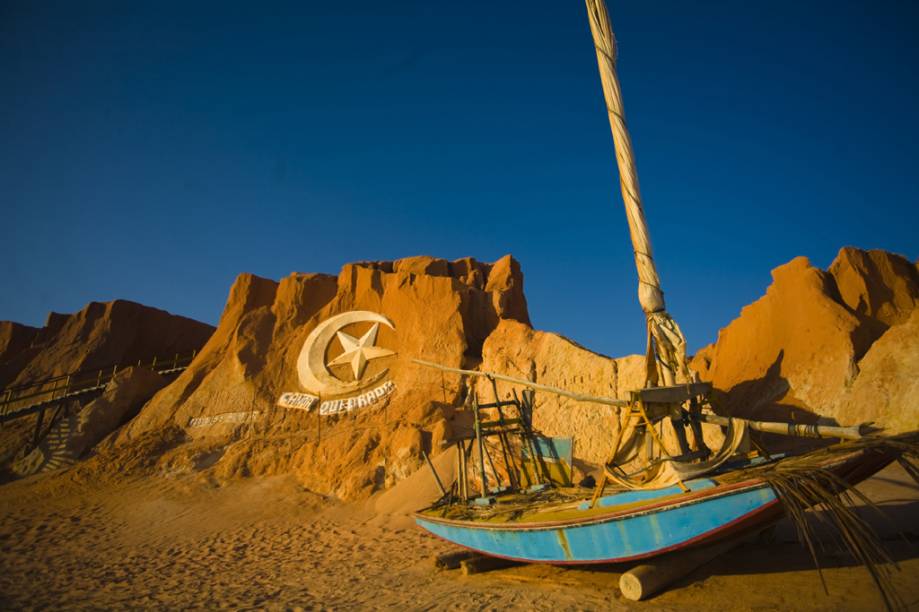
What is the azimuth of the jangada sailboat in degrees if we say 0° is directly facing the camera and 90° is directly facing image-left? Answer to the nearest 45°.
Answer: approximately 270°

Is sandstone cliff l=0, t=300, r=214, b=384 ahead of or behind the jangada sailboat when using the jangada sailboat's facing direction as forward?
behind

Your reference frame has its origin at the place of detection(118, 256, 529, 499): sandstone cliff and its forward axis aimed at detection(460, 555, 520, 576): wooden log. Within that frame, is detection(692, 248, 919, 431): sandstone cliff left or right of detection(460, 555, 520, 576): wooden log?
left

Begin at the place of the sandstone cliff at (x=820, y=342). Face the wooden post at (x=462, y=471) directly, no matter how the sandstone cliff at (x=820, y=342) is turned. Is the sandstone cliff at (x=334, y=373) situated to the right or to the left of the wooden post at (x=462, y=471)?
right

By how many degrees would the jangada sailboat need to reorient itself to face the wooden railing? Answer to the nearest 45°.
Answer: approximately 180°
